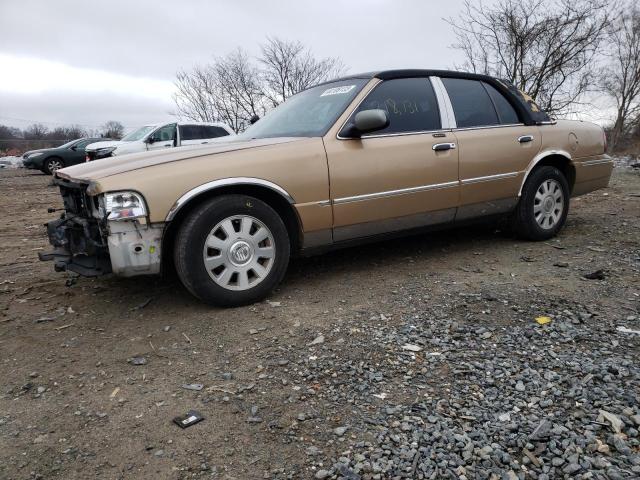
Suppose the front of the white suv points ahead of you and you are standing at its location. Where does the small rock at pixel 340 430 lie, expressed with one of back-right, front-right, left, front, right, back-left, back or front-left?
front-left

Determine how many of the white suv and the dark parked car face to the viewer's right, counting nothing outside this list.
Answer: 0

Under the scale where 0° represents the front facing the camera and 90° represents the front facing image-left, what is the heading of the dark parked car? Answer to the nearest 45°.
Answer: approximately 45°

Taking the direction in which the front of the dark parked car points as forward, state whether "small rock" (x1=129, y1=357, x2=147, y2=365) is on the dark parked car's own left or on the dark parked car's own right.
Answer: on the dark parked car's own left

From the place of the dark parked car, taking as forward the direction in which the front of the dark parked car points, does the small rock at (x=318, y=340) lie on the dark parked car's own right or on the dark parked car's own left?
on the dark parked car's own left

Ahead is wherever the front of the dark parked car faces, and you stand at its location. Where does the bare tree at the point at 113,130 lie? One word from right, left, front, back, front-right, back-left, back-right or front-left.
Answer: back-right

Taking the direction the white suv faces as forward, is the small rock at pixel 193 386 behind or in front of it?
in front

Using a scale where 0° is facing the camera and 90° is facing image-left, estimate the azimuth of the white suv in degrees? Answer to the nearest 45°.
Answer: approximately 45°

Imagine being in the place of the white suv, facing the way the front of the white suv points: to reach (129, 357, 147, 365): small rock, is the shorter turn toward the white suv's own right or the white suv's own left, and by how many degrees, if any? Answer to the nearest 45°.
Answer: approximately 45° to the white suv's own left
